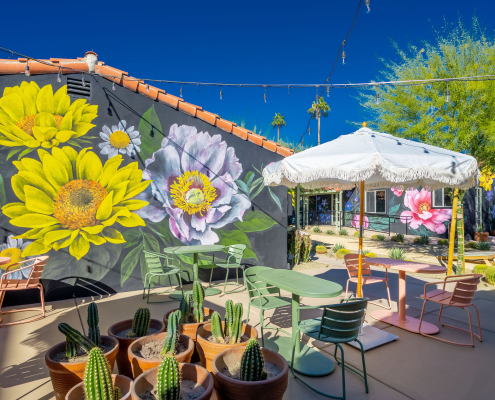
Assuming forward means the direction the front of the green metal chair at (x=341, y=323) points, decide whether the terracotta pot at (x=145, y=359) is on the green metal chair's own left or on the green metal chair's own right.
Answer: on the green metal chair's own left

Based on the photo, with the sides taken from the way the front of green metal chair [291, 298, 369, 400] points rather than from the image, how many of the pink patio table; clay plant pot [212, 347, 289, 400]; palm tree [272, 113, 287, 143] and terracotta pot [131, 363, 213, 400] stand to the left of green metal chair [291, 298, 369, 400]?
2

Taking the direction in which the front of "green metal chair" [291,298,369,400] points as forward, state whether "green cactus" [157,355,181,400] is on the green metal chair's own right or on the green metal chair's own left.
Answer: on the green metal chair's own left

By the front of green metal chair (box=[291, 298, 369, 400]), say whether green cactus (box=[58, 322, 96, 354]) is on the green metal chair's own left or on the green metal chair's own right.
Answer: on the green metal chair's own left

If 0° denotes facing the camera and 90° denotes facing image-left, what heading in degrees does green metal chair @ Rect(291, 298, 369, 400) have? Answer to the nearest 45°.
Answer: approximately 135°

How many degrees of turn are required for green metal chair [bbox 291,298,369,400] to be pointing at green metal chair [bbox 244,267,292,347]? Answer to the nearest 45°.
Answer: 0° — it already faces it

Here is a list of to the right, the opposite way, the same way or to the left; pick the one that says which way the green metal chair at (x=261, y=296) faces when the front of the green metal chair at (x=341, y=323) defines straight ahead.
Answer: the opposite way

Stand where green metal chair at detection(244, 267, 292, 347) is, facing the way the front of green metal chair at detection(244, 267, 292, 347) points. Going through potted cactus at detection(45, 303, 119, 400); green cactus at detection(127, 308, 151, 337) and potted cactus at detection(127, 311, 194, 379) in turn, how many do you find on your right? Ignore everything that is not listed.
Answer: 3

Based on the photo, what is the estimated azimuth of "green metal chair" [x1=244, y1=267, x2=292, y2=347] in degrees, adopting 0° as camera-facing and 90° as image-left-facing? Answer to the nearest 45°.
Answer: approximately 315°

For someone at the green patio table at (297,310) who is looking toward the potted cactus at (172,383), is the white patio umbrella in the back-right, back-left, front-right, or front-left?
back-left

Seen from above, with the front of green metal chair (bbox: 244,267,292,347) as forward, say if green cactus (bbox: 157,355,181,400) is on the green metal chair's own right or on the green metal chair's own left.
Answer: on the green metal chair's own right

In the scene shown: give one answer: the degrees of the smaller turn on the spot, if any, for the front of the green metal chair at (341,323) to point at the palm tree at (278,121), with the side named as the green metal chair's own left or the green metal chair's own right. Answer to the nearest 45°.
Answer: approximately 45° to the green metal chair's own right

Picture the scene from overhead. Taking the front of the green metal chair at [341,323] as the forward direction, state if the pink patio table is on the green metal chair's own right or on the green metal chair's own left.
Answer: on the green metal chair's own right

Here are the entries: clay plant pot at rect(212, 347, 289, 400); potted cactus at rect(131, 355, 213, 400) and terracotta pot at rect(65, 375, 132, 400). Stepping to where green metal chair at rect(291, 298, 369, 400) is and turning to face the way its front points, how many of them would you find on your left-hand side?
3
